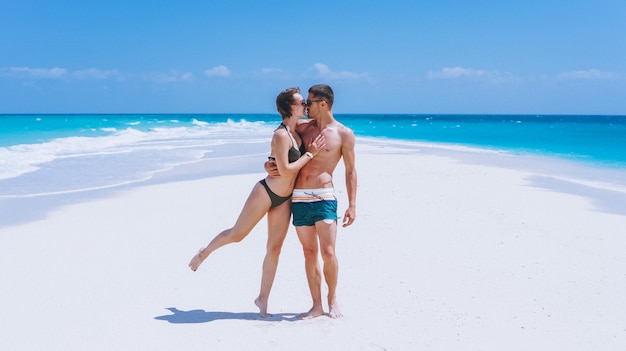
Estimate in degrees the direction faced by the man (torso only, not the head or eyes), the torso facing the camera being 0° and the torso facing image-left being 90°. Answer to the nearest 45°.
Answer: approximately 45°

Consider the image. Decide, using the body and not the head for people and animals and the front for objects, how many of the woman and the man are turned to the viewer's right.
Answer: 1

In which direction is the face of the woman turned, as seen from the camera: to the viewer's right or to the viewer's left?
to the viewer's right

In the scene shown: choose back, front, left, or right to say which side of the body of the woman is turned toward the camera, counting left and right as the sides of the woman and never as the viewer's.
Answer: right
